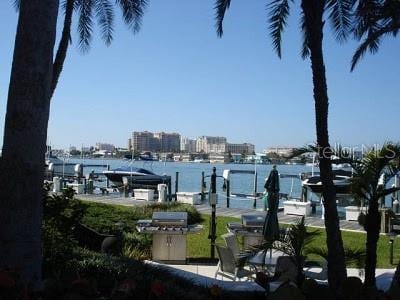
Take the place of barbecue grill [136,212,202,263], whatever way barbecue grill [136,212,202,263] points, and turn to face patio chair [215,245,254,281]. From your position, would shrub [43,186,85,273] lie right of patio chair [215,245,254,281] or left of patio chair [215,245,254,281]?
right

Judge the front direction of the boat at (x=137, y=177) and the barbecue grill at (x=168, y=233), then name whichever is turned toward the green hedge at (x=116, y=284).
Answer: the barbecue grill

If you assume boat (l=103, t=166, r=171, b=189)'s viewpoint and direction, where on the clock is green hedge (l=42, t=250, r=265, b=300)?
The green hedge is roughly at 9 o'clock from the boat.

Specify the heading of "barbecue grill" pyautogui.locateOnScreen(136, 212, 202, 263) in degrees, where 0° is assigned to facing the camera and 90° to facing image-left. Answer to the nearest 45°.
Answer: approximately 0°

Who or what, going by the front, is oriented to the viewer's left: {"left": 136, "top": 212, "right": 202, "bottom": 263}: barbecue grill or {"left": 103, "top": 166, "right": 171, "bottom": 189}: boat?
the boat
